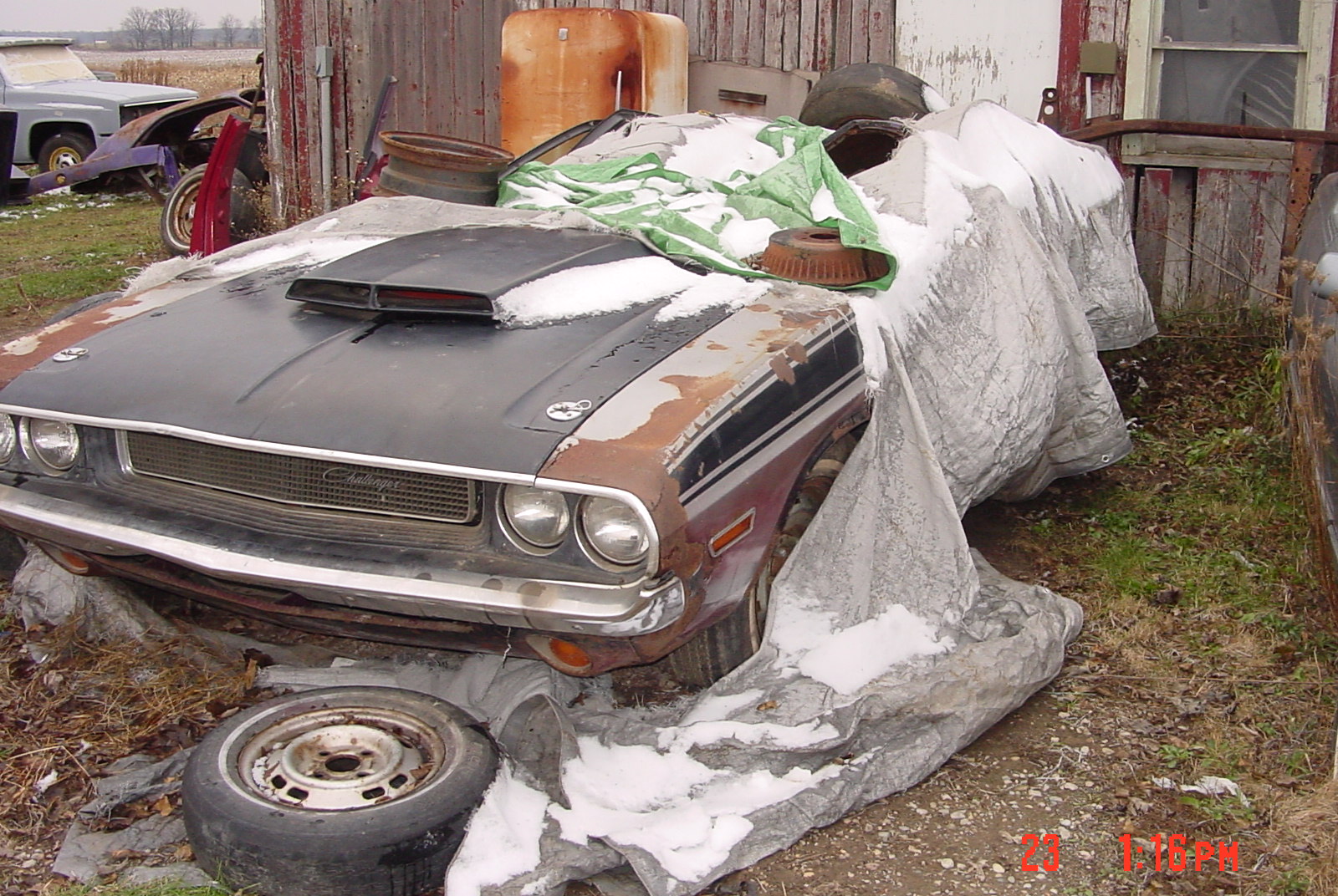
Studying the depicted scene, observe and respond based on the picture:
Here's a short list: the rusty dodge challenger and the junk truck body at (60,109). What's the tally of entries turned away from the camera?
0

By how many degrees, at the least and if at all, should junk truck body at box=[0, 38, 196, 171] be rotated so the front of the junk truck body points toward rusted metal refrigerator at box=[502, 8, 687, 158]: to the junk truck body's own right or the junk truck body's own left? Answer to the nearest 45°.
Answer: approximately 45° to the junk truck body's own right

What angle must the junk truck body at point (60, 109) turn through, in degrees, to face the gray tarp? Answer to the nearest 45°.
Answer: approximately 45° to its right

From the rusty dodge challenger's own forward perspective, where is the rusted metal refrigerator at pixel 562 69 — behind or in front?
behind

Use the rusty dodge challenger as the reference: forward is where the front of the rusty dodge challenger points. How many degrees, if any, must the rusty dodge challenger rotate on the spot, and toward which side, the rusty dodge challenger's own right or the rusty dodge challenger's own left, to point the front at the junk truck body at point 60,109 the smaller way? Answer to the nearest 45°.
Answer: approximately 135° to the rusty dodge challenger's own right

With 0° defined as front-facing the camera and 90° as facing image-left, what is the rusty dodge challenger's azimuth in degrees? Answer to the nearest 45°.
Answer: approximately 45°

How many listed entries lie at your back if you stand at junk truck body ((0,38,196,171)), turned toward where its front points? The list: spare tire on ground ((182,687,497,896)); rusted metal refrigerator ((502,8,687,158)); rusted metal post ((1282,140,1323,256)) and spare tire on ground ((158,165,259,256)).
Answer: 0

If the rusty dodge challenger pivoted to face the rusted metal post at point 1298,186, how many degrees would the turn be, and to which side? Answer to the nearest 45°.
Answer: approximately 180°

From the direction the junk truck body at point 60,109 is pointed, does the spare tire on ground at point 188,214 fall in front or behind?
in front

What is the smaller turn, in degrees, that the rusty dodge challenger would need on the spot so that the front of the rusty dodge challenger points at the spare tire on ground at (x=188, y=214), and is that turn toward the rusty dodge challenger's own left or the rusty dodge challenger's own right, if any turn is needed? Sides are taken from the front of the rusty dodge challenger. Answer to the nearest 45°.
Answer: approximately 135° to the rusty dodge challenger's own right

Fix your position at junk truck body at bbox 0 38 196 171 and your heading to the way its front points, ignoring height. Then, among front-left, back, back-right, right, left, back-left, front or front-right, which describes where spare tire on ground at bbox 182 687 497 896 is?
front-right
